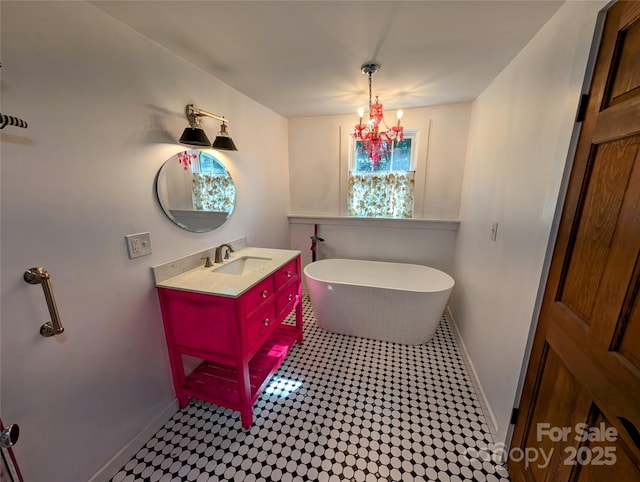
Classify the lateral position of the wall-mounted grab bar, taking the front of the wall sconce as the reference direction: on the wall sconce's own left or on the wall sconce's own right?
on the wall sconce's own right

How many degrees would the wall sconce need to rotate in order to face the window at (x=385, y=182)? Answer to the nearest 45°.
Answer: approximately 45° to its left

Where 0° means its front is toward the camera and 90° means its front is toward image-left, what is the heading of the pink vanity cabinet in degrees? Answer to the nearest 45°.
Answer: approximately 315°

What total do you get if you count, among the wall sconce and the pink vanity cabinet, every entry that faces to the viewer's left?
0

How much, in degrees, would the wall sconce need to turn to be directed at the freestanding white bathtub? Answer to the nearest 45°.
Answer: approximately 45° to its left

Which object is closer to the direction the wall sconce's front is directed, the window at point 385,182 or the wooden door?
the wooden door

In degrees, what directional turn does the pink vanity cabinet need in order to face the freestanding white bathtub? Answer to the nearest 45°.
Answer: approximately 45° to its left

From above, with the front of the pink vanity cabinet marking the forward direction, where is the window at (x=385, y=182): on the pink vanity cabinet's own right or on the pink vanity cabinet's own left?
on the pink vanity cabinet's own left

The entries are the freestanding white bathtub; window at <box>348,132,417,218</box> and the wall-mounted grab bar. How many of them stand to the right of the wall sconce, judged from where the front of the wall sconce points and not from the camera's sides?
1

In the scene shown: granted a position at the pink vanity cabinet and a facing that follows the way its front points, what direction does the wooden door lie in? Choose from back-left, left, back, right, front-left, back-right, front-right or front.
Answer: front
